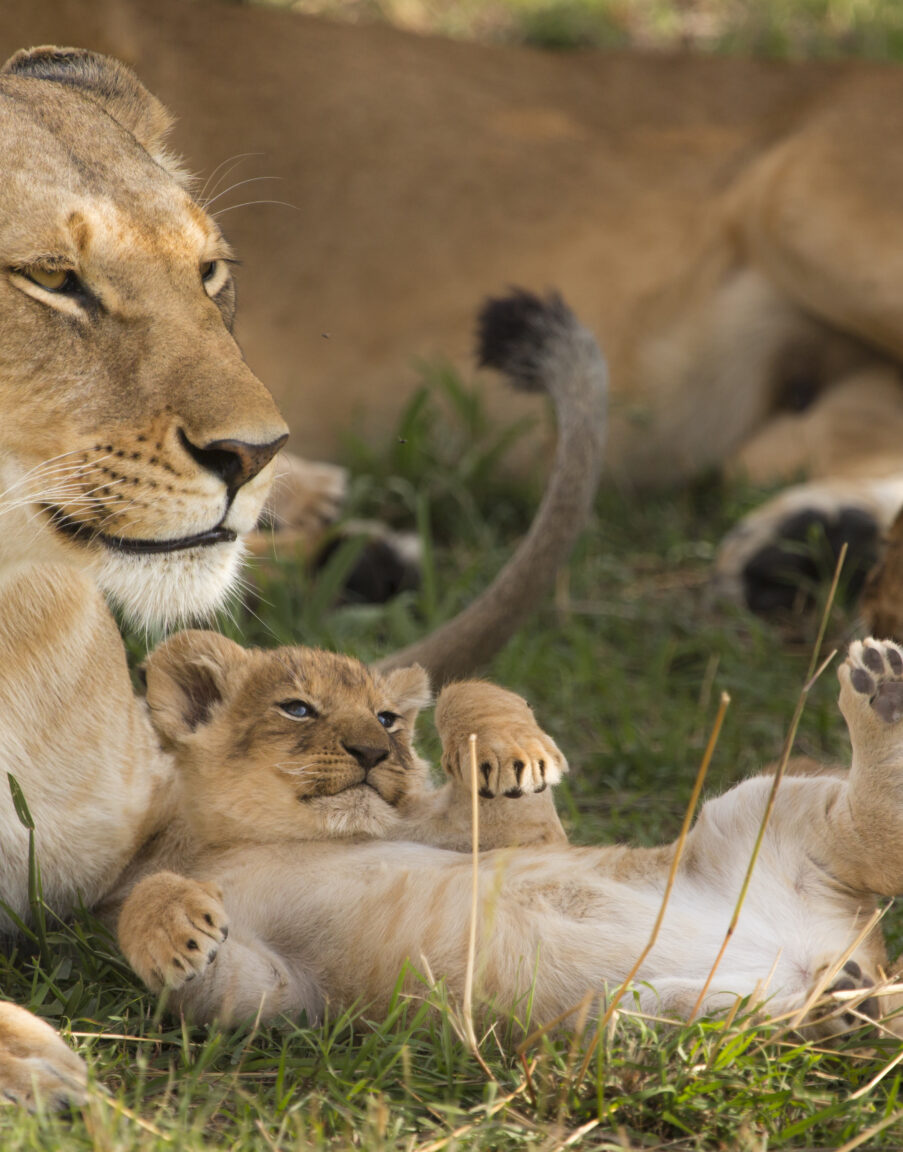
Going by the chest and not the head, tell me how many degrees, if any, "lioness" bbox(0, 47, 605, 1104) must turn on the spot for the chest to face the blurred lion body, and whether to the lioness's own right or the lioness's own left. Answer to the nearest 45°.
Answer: approximately 135° to the lioness's own left
